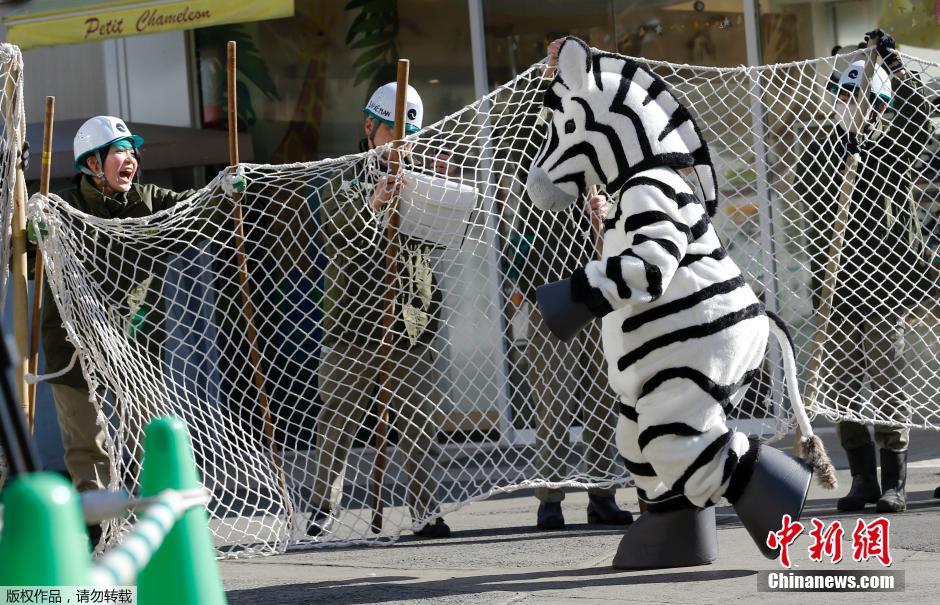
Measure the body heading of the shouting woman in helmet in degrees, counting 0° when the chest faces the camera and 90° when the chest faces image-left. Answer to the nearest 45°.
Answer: approximately 315°

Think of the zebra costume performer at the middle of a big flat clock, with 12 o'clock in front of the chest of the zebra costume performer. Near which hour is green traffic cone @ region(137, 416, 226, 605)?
The green traffic cone is roughly at 10 o'clock from the zebra costume performer.

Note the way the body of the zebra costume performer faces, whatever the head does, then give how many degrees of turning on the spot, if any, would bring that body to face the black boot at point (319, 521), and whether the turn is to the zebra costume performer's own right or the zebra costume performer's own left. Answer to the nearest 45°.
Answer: approximately 45° to the zebra costume performer's own right

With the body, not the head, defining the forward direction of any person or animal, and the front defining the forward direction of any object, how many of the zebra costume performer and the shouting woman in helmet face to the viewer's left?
1

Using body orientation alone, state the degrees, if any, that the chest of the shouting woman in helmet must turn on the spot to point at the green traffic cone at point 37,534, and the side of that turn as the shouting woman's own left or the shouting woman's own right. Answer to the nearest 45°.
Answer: approximately 45° to the shouting woman's own right

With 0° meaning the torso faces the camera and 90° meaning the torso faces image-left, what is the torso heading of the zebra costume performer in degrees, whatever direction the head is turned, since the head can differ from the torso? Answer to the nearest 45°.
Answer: approximately 90°
